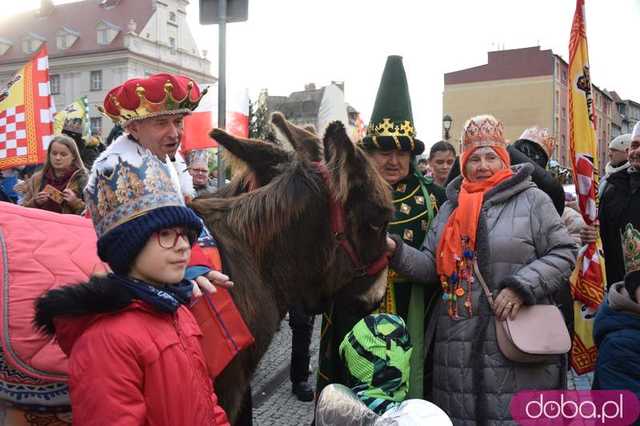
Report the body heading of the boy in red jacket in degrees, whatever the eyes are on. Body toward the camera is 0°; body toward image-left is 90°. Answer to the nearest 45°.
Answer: approximately 315°

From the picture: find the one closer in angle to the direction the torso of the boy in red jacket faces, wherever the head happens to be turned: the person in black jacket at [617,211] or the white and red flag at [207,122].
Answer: the person in black jacket

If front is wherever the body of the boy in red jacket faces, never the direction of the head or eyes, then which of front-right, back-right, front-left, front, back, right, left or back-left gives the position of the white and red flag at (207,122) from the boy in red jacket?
back-left

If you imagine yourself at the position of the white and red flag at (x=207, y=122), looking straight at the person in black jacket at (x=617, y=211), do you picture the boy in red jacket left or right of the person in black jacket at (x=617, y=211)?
right

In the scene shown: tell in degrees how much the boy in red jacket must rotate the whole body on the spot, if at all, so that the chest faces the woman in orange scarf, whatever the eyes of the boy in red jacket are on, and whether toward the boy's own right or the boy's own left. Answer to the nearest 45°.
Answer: approximately 90° to the boy's own left

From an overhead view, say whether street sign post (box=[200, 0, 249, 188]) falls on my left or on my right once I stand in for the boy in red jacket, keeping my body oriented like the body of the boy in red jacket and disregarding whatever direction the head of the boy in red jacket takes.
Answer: on my left

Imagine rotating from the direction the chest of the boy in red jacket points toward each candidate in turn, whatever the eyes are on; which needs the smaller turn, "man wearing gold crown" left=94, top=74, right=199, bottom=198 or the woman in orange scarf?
the woman in orange scarf

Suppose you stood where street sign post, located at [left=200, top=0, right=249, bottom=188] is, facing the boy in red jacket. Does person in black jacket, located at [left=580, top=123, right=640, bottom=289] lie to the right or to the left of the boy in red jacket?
left

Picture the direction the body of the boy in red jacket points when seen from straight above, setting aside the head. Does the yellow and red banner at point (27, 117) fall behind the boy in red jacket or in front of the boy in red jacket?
behind

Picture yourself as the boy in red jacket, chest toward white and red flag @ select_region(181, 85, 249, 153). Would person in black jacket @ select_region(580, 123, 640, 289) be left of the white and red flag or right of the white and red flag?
right
